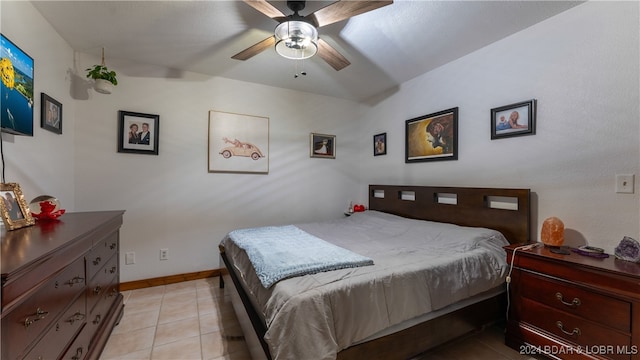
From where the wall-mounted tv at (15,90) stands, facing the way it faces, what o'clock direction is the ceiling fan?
The ceiling fan is roughly at 12 o'clock from the wall-mounted tv.

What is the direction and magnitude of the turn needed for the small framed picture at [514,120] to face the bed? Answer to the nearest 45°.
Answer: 0° — it already faces it

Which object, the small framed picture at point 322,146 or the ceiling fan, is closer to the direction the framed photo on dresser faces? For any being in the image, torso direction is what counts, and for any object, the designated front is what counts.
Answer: the ceiling fan

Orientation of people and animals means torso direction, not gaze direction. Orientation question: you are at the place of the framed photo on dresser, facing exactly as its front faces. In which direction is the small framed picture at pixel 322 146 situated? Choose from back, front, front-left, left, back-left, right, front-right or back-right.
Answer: front-left

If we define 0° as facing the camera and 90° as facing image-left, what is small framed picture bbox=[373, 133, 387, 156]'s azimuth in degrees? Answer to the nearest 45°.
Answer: approximately 45°

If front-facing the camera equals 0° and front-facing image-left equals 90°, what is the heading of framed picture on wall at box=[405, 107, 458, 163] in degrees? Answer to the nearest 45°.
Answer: approximately 45°

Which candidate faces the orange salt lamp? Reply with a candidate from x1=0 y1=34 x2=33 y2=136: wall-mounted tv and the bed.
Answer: the wall-mounted tv

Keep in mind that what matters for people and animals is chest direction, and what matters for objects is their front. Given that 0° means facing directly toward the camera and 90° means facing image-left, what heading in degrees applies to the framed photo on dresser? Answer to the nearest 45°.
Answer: approximately 315°

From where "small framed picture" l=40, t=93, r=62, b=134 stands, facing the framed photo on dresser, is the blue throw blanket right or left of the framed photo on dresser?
left

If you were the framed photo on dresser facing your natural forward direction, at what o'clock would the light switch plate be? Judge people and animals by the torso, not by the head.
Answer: The light switch plate is roughly at 12 o'clock from the framed photo on dresser.

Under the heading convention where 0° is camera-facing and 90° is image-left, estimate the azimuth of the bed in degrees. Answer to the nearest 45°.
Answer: approximately 45°
